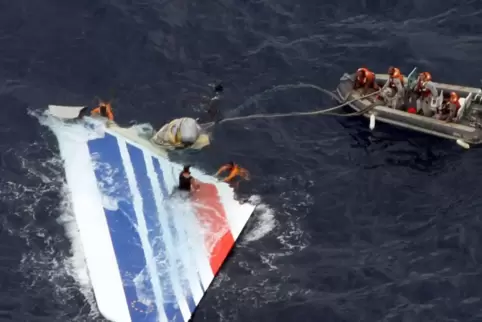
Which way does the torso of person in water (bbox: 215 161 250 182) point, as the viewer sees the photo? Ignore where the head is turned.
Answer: to the viewer's left
